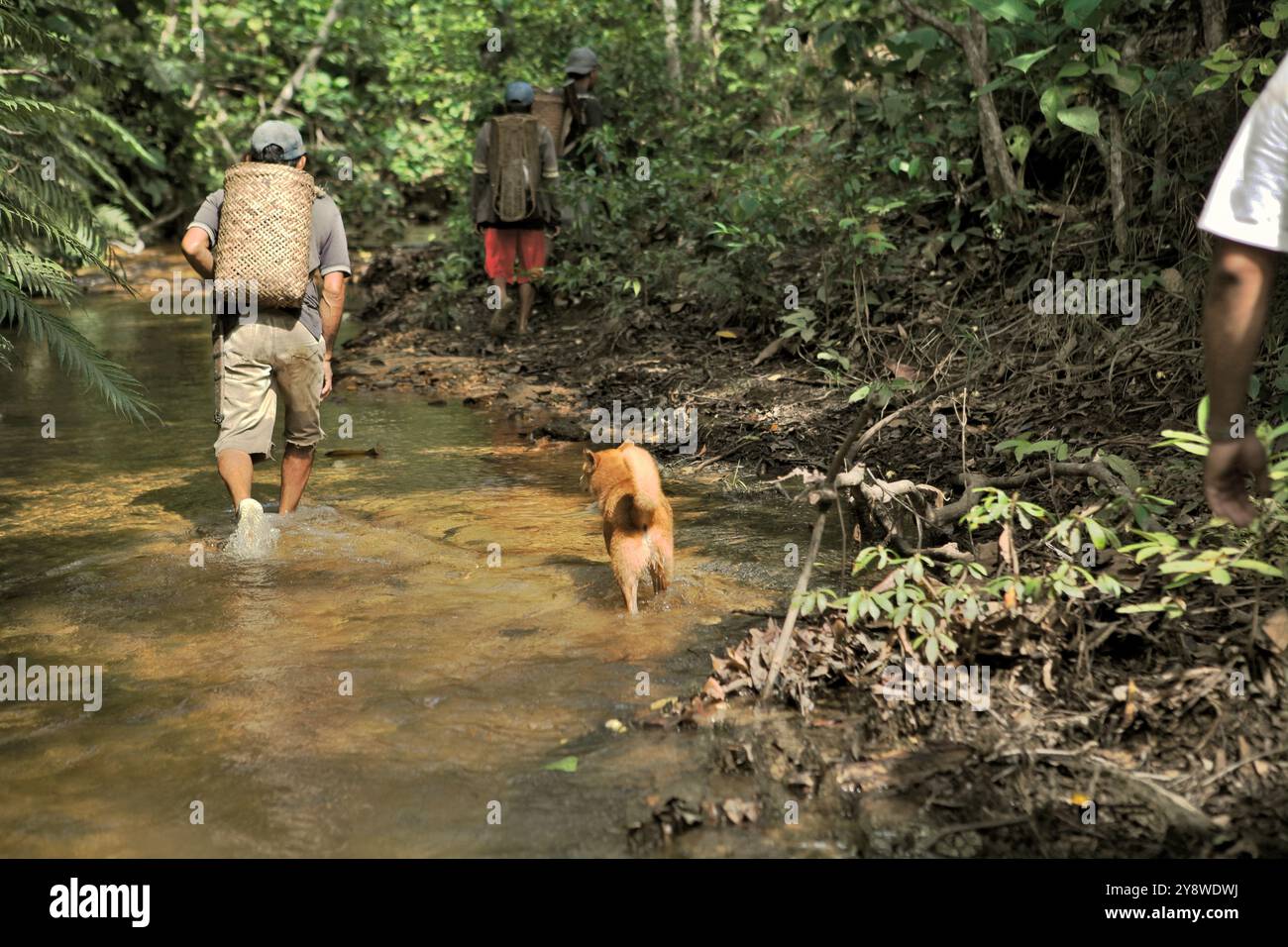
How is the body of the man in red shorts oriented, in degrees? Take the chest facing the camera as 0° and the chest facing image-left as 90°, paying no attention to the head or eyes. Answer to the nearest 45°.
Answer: approximately 180°

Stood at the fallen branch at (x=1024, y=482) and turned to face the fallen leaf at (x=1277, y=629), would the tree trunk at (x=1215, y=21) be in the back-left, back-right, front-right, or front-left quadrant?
back-left

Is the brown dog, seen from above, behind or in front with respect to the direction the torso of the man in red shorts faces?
behind

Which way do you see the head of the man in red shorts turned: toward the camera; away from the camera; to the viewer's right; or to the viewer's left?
away from the camera

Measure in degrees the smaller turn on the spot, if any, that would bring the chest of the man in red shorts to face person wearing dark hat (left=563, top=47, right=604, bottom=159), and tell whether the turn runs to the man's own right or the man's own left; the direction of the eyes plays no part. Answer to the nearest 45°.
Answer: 0° — they already face them
